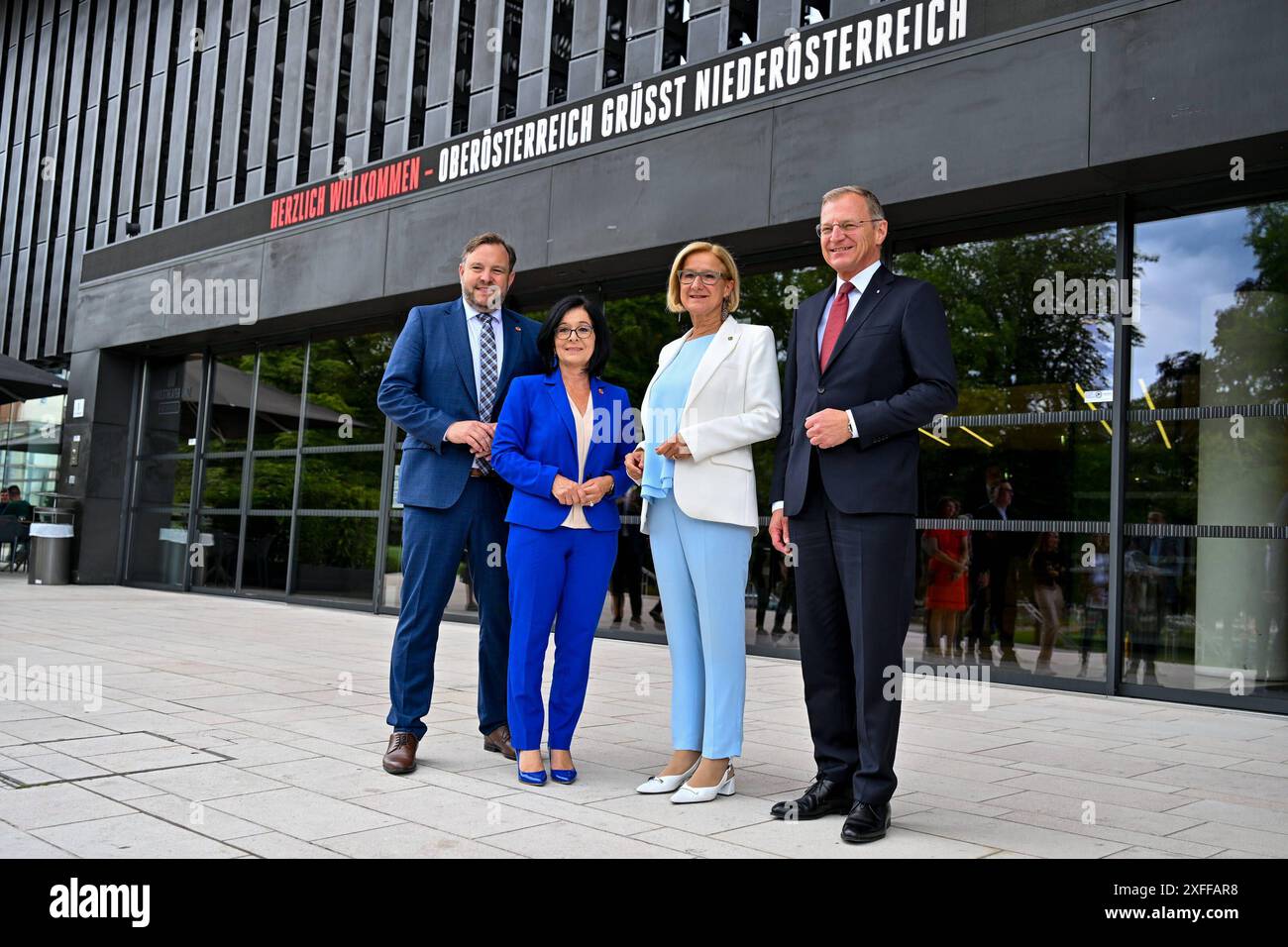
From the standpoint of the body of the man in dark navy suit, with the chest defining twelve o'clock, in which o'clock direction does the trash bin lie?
The trash bin is roughly at 3 o'clock from the man in dark navy suit.

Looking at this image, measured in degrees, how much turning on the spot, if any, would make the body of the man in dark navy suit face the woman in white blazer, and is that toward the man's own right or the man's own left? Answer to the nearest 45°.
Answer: approximately 90° to the man's own right

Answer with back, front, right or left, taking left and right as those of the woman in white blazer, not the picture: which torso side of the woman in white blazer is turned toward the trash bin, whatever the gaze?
right

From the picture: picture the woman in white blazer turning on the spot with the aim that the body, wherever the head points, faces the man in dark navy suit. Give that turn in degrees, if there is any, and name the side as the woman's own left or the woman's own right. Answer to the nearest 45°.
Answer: approximately 90° to the woman's own left

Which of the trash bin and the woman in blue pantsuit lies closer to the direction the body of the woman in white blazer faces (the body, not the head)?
the woman in blue pantsuit

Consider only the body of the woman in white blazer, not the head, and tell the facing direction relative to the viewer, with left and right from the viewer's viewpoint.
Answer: facing the viewer and to the left of the viewer

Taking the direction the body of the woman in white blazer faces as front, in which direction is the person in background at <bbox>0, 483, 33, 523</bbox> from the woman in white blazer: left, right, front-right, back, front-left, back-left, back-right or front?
right

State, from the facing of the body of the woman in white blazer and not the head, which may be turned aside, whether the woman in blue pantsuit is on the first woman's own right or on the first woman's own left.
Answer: on the first woman's own right

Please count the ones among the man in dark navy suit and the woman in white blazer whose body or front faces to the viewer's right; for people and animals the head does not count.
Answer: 0
